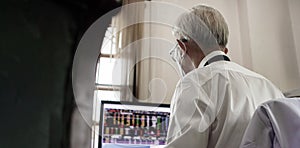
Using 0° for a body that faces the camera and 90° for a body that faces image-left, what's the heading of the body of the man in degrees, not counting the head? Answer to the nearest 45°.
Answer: approximately 135°

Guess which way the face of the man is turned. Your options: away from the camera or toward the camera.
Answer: away from the camera

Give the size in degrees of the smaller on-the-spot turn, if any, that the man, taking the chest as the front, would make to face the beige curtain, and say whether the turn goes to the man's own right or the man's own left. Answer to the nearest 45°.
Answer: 0° — they already face it
